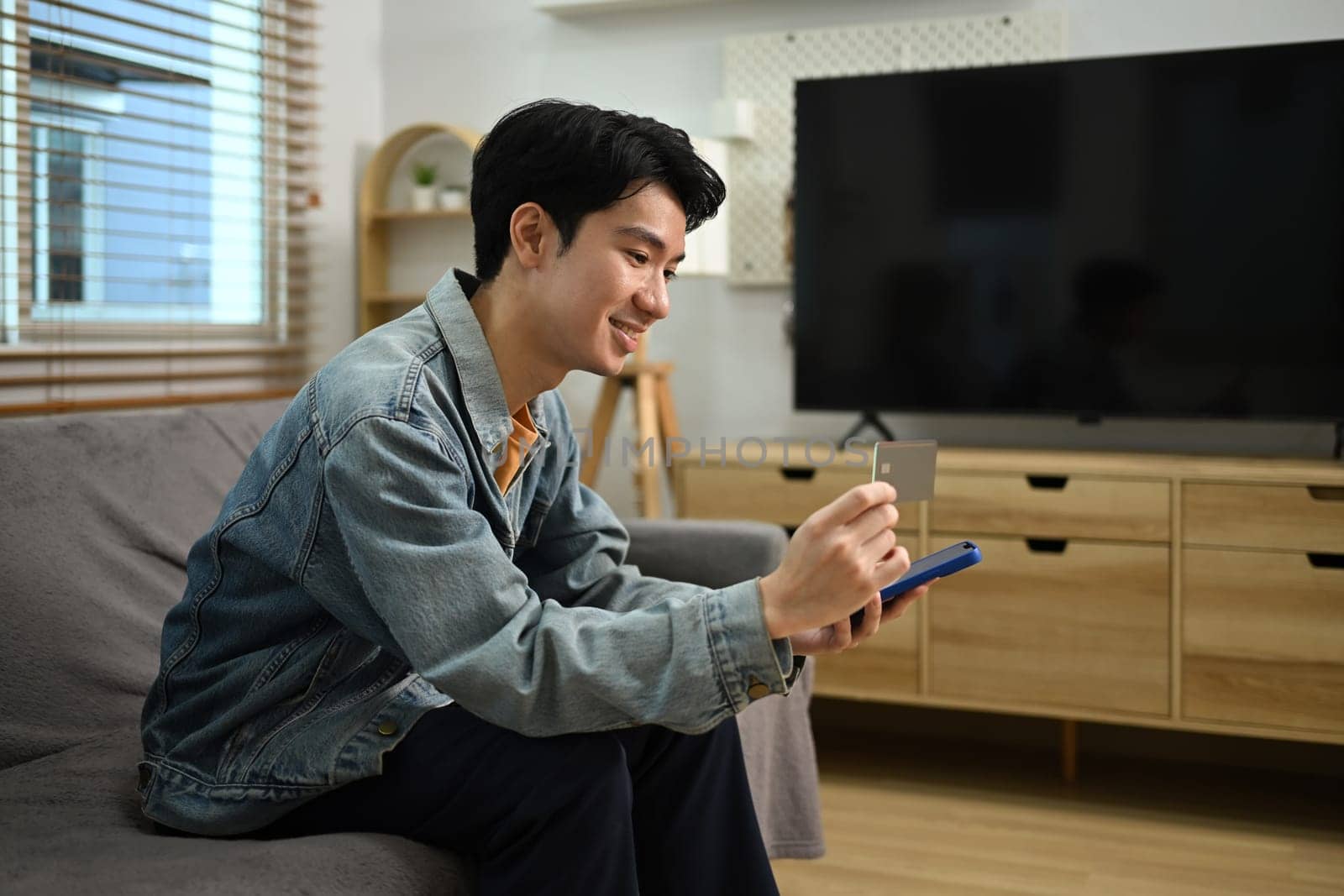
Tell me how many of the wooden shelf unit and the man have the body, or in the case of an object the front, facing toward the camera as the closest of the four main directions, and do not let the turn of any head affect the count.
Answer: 1

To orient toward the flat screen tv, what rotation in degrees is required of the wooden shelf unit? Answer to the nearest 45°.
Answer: approximately 45° to its left

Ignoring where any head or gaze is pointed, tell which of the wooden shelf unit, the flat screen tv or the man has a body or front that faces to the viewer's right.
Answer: the man

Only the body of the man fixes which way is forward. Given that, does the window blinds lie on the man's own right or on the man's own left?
on the man's own left

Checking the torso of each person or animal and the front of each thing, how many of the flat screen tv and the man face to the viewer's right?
1

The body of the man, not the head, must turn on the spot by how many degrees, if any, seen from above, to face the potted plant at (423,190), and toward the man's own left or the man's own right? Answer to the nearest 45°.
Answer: approximately 90° to the man's own left

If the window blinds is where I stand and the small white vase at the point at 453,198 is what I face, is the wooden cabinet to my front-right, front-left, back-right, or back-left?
front-right

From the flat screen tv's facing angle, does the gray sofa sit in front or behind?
in front

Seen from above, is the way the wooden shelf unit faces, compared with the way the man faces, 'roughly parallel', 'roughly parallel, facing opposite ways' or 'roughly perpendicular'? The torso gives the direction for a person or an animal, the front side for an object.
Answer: roughly perpendicular

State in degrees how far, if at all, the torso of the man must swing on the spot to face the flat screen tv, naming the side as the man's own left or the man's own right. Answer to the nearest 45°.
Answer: approximately 45° to the man's own left

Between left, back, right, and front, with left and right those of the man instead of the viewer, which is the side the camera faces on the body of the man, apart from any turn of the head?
right

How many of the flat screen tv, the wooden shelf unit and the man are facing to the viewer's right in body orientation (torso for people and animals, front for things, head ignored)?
1

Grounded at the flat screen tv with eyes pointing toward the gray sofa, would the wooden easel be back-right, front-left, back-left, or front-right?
front-right

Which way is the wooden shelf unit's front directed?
toward the camera

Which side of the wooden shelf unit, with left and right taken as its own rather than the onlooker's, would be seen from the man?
front
